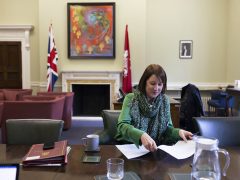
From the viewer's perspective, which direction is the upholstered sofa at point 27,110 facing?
away from the camera

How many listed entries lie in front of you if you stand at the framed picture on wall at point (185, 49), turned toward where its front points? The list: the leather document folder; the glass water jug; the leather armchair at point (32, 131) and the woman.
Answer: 4

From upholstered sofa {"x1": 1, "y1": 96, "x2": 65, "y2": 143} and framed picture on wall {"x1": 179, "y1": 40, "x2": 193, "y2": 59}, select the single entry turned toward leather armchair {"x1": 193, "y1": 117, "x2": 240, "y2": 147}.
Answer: the framed picture on wall

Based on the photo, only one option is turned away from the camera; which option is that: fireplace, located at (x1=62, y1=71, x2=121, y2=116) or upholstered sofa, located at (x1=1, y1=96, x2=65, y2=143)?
the upholstered sofa

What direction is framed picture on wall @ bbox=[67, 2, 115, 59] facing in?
toward the camera

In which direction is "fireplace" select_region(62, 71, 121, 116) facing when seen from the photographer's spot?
facing the viewer

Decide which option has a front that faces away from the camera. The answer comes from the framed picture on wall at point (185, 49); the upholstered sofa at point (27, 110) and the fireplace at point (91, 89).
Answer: the upholstered sofa

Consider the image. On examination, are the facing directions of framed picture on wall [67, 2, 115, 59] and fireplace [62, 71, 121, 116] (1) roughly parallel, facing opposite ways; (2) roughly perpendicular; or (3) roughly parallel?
roughly parallel

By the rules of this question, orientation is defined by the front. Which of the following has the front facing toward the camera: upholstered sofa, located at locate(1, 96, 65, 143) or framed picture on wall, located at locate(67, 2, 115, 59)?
the framed picture on wall

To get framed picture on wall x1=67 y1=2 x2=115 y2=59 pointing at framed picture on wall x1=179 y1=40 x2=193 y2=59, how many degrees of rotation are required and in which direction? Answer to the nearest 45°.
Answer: approximately 90° to its left

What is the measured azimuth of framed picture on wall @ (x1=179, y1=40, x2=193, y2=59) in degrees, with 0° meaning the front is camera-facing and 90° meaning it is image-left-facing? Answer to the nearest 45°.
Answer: approximately 0°

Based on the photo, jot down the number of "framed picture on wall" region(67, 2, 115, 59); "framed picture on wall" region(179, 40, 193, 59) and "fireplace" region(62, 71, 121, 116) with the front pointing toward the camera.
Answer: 3

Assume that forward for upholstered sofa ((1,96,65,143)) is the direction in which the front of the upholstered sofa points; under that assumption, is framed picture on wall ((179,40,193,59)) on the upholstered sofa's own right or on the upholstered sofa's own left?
on the upholstered sofa's own right

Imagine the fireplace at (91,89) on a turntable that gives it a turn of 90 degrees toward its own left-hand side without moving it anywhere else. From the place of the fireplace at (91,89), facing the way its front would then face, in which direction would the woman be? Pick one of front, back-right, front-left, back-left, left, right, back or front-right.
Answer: right

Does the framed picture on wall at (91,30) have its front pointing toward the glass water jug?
yes

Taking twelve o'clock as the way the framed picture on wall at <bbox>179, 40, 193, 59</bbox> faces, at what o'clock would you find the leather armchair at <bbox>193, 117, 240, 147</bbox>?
The leather armchair is roughly at 12 o'clock from the framed picture on wall.

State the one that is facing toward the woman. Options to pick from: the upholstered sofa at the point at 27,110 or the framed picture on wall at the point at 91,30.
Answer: the framed picture on wall

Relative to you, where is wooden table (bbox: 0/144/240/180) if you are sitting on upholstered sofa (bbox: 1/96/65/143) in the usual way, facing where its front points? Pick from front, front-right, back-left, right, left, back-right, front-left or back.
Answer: back
